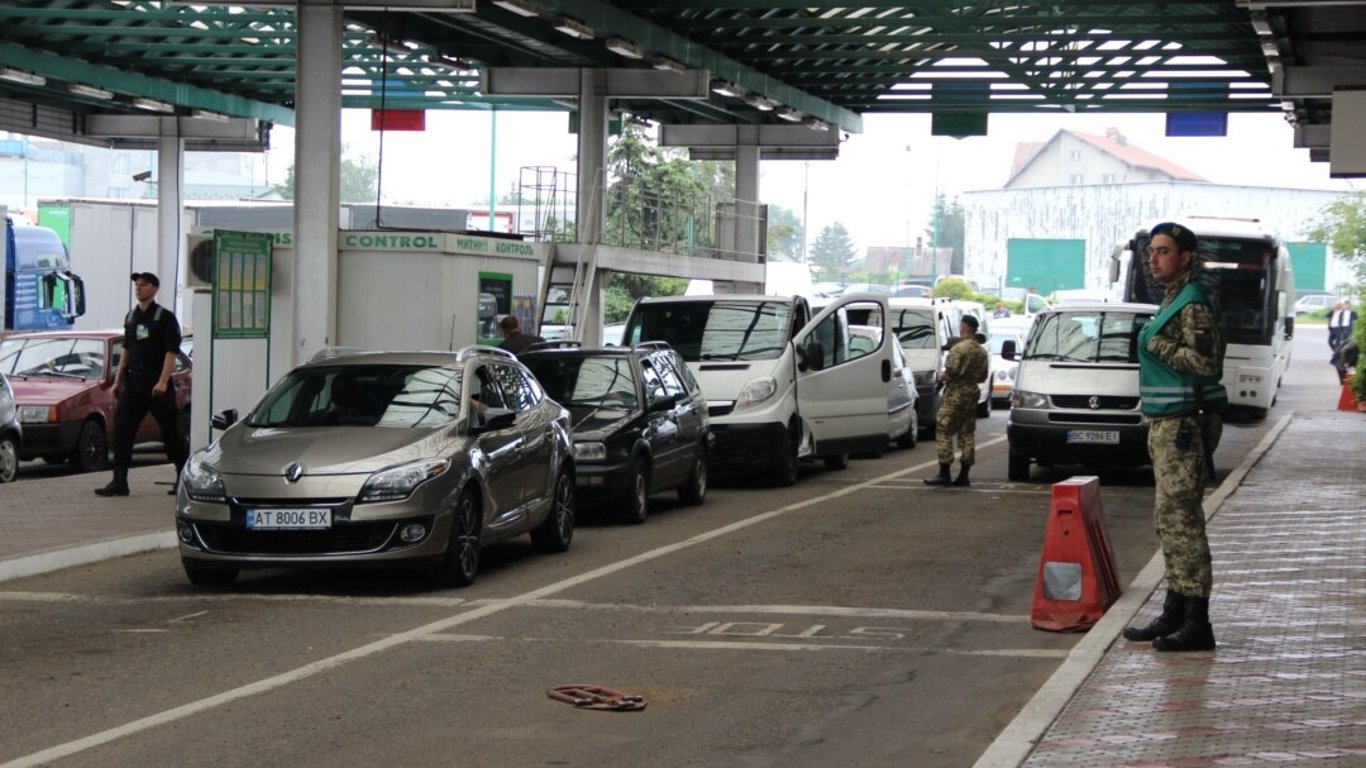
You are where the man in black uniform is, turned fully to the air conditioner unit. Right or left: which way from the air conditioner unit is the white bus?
right

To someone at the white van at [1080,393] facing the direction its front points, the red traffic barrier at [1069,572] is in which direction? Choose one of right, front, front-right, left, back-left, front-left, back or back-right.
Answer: front

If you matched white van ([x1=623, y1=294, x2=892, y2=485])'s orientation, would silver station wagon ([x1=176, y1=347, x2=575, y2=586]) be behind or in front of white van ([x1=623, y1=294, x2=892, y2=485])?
in front

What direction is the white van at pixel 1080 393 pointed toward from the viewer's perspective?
toward the camera

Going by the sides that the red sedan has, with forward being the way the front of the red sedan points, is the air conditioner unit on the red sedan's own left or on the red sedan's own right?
on the red sedan's own left

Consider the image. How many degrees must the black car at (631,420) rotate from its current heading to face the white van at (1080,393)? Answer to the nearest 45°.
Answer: approximately 180°

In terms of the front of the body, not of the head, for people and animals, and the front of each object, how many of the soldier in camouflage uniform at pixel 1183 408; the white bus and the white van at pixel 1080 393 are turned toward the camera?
2

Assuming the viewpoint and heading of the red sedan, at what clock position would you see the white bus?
The white bus is roughly at 7 o'clock from the red sedan.

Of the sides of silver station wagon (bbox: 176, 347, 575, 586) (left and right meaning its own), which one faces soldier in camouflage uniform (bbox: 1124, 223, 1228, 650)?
left

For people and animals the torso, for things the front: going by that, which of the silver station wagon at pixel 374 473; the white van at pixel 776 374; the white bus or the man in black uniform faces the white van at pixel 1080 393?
the white bus

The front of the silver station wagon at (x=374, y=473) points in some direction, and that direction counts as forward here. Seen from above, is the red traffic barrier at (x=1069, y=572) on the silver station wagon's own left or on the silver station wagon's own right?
on the silver station wagon's own left

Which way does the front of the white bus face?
toward the camera

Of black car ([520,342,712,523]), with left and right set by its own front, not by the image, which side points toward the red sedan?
right

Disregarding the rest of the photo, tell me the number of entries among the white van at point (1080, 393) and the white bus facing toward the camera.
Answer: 2

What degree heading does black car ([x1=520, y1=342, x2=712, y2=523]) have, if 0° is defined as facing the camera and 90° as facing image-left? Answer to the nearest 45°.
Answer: approximately 45°

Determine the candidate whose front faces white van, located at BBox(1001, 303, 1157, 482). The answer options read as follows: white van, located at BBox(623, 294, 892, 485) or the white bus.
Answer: the white bus

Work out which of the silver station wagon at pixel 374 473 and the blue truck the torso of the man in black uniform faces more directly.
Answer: the silver station wagon

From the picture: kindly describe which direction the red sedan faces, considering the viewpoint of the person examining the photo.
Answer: facing the viewer and to the left of the viewer
